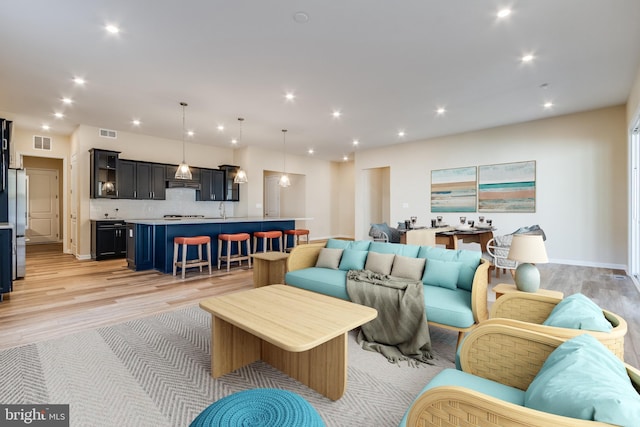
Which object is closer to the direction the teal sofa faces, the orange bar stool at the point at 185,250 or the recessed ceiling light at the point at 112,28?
the recessed ceiling light

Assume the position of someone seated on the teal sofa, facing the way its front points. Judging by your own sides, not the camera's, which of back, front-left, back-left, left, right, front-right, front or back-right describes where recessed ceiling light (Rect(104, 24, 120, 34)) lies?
front-right

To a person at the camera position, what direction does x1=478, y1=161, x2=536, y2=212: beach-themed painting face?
facing the viewer and to the left of the viewer

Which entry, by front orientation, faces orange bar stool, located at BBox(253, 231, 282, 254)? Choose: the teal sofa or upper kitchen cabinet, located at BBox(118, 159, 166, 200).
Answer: the upper kitchen cabinet

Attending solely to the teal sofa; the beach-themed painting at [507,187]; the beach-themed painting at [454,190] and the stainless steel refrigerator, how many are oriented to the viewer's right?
1

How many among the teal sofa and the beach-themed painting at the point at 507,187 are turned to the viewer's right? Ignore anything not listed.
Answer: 0

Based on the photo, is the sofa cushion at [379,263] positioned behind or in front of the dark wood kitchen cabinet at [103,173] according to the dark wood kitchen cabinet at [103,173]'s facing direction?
in front

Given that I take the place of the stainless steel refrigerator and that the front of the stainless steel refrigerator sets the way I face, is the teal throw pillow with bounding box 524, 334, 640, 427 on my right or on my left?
on my right

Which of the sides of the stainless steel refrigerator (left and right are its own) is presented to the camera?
right

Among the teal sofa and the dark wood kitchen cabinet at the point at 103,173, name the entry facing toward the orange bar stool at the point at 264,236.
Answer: the dark wood kitchen cabinet

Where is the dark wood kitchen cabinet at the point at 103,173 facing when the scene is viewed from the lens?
facing the viewer and to the right of the viewer

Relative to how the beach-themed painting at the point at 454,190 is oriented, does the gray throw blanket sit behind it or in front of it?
in front
